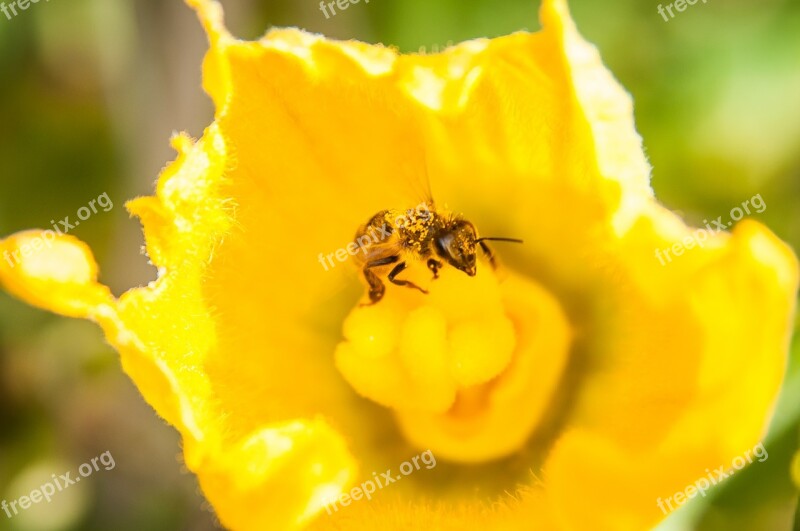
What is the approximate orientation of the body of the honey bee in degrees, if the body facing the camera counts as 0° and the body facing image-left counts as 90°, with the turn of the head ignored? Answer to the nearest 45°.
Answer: approximately 270°
